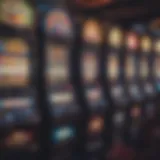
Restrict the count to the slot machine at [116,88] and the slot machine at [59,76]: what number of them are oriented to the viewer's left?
0

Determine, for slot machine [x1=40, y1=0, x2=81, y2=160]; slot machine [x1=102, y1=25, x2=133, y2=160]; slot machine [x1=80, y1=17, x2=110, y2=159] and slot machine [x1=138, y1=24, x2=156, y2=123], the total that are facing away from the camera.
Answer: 0

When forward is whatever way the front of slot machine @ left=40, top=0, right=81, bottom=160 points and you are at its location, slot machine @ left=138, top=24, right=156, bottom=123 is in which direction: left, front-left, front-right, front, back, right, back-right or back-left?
left

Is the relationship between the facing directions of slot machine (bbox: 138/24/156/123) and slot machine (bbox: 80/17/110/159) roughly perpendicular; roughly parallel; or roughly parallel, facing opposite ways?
roughly parallel

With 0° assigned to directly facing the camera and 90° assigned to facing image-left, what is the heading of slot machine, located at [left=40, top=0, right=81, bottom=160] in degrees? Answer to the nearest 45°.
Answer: approximately 315°

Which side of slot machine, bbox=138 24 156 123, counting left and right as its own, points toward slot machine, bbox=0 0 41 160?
right

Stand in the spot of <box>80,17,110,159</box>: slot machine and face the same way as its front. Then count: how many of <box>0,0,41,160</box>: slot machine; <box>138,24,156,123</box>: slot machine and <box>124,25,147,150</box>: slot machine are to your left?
2

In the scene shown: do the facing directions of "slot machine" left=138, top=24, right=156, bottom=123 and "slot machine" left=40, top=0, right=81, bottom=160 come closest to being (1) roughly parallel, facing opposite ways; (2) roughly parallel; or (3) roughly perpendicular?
roughly parallel

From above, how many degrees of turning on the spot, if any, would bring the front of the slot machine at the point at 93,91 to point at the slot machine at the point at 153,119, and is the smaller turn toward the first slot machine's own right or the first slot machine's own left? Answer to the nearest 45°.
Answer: approximately 90° to the first slot machine's own left

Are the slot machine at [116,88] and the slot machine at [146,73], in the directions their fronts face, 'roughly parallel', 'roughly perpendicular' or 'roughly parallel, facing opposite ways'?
roughly parallel
